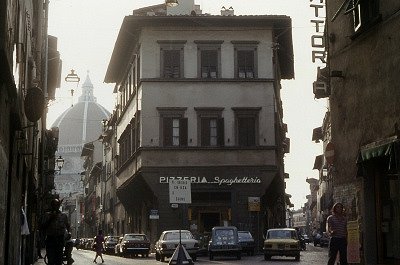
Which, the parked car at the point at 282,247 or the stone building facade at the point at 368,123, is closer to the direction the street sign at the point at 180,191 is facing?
the stone building facade

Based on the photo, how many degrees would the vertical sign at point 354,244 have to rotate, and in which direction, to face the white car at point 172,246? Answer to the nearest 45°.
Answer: approximately 135° to its right

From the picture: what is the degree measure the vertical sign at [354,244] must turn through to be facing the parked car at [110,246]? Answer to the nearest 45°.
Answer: approximately 135° to its right

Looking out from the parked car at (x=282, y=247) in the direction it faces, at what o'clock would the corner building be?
The corner building is roughly at 5 o'clock from the parked car.
